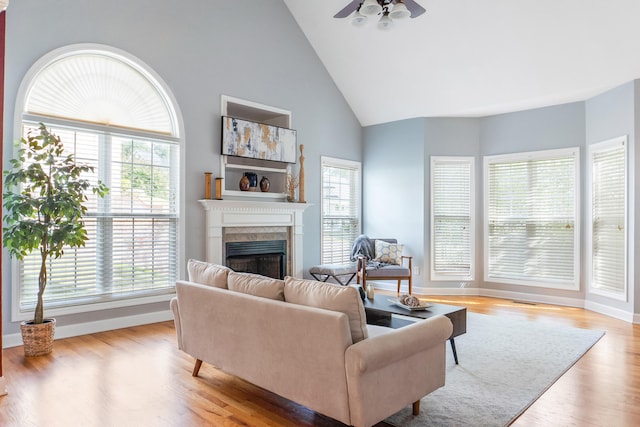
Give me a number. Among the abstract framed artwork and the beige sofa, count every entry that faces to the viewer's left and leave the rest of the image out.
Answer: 0

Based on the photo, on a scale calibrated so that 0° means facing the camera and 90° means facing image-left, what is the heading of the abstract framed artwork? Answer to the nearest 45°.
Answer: approximately 315°

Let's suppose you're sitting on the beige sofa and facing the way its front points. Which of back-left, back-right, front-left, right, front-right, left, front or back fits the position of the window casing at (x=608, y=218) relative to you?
front

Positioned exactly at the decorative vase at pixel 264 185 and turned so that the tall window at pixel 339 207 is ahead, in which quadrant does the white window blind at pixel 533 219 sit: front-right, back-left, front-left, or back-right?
front-right

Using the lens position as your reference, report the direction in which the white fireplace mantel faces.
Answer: facing the viewer and to the right of the viewer

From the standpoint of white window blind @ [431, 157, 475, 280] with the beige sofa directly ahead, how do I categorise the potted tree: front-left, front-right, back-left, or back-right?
front-right

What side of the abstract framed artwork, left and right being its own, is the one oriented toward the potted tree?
right

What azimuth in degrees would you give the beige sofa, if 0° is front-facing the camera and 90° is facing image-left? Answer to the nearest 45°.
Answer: approximately 225°

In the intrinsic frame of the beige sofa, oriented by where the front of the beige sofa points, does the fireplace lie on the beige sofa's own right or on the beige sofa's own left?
on the beige sofa's own left

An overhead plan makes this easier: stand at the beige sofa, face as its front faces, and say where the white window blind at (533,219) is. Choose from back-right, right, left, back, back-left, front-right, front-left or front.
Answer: front

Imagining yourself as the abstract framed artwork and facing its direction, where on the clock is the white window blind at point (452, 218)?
The white window blind is roughly at 10 o'clock from the abstract framed artwork.

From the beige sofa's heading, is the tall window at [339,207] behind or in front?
in front

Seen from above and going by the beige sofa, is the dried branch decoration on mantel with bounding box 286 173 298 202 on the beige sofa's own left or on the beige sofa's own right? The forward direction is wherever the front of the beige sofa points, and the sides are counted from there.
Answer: on the beige sofa's own left

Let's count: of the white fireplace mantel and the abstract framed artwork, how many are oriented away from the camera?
0

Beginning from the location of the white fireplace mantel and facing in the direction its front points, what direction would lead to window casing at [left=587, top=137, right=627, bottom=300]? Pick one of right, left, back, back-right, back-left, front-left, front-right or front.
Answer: front-left
